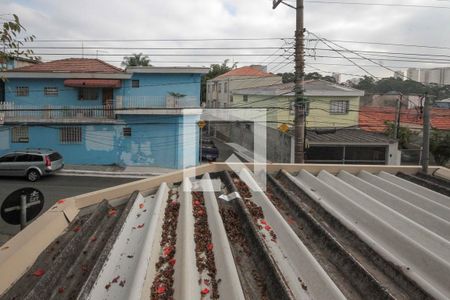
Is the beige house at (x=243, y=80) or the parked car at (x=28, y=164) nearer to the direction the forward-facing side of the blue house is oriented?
the parked car

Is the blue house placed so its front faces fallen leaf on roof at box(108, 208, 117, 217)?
yes

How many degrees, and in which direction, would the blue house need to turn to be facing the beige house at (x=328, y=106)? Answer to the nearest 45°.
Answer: approximately 90° to its left

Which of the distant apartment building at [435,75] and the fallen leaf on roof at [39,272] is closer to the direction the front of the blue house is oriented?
the fallen leaf on roof

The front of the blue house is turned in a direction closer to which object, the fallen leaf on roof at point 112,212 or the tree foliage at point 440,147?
the fallen leaf on roof

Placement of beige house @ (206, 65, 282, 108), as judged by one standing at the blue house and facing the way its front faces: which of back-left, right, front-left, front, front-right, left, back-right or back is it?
back-left

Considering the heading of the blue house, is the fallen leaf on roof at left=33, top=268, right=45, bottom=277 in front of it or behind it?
in front

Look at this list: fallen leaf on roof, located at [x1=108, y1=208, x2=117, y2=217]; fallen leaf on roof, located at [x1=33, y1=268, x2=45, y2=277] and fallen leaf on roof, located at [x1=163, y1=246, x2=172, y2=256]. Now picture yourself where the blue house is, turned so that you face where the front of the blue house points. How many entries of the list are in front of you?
3

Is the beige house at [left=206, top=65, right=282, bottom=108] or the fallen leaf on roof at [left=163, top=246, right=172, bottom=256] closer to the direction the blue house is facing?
the fallen leaf on roof

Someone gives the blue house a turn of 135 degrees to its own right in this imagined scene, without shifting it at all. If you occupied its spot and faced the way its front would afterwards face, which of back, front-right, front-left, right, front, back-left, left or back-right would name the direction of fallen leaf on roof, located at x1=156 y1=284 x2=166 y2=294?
back-left

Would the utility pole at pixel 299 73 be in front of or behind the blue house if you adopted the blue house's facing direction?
in front

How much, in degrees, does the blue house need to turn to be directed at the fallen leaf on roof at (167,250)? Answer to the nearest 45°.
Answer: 0° — it already faces it

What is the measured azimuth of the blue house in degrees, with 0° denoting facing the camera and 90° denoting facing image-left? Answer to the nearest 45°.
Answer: approximately 0°

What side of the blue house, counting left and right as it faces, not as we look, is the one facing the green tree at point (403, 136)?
left
